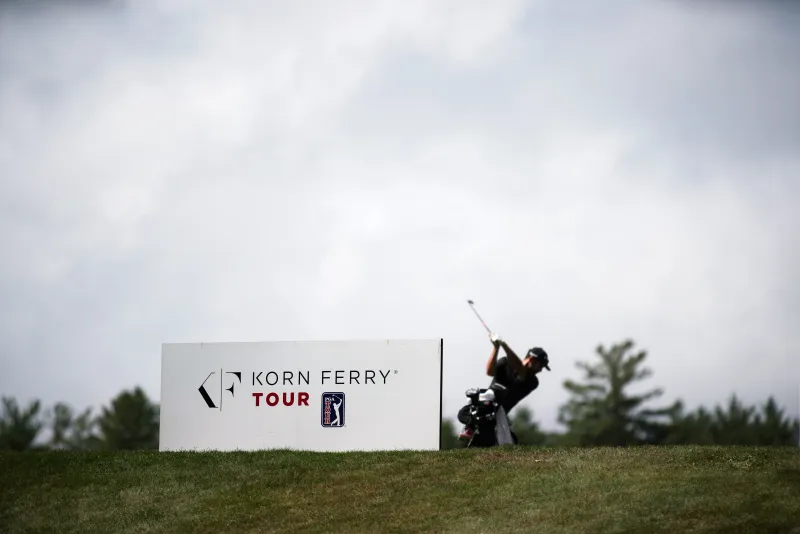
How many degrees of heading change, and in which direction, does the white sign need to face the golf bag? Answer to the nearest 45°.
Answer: approximately 90° to its left

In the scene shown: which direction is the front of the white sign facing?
toward the camera
